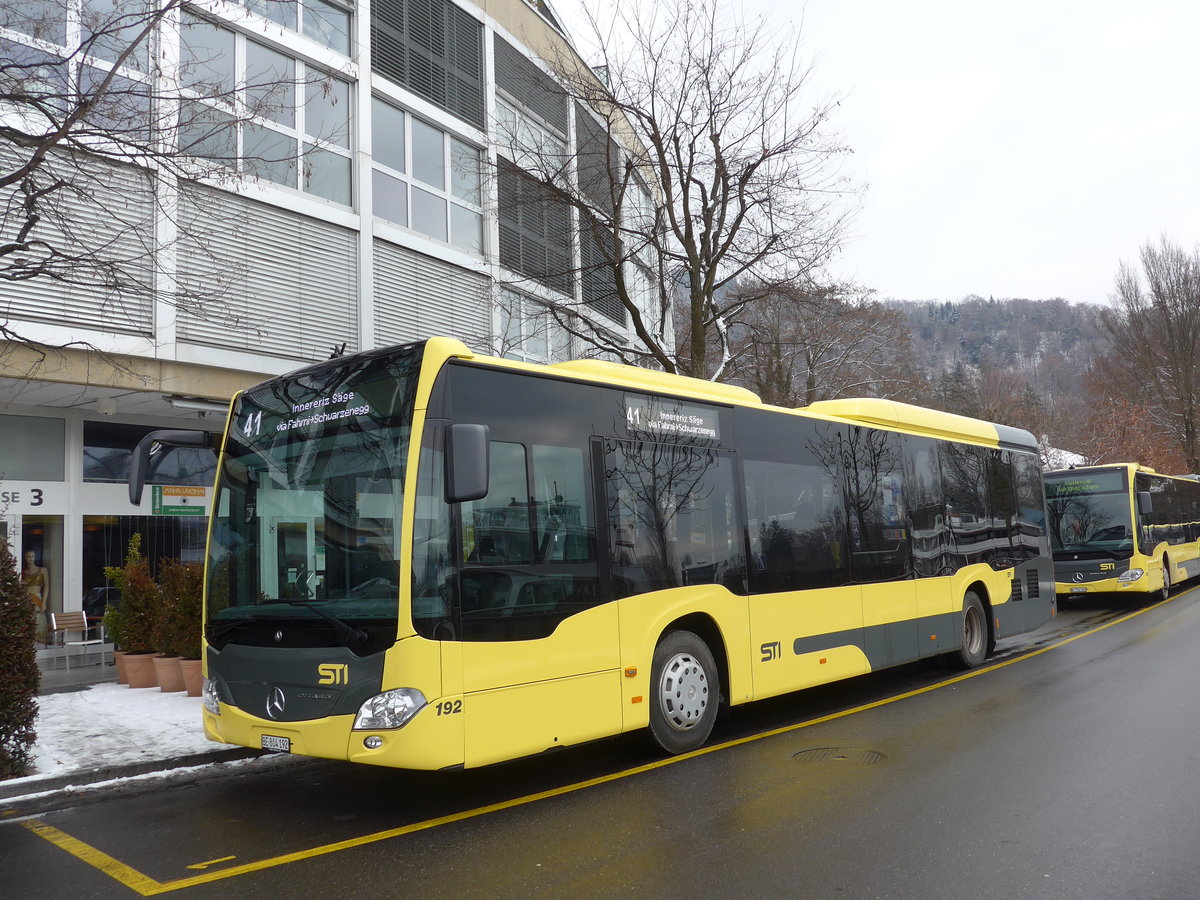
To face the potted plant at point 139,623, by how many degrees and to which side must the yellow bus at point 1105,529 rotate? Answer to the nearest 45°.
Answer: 0° — it already faces it

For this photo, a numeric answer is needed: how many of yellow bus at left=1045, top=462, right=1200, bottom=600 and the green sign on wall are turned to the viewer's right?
0

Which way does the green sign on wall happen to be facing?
toward the camera

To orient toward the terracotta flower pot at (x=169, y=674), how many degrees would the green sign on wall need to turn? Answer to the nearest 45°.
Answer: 0° — it already faces it

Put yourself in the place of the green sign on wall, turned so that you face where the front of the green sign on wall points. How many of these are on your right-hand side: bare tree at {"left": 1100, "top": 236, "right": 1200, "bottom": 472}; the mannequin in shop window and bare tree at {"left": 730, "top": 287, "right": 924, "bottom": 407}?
1

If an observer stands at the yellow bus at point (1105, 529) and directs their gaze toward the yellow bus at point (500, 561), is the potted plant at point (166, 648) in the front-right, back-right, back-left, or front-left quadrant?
front-right

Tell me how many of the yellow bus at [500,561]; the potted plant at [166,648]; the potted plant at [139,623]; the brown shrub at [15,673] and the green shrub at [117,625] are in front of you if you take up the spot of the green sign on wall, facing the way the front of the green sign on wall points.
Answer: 5

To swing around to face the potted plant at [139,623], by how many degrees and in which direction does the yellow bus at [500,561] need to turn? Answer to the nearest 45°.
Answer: approximately 90° to its right

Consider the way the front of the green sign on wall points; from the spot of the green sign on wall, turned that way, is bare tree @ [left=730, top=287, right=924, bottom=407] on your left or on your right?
on your left

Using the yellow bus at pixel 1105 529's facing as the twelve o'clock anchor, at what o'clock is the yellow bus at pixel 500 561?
the yellow bus at pixel 500 561 is roughly at 11 o'clock from the yellow bus at pixel 1105 529.

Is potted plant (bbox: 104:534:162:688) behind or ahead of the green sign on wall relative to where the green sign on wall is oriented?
ahead

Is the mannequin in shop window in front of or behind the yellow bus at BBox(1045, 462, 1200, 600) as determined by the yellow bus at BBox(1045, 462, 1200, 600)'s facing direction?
in front

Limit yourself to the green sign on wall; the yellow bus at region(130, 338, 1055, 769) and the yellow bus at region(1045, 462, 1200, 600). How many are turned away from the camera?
0

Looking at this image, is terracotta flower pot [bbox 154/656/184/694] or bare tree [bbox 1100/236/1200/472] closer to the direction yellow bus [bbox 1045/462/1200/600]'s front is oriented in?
the terracotta flower pot

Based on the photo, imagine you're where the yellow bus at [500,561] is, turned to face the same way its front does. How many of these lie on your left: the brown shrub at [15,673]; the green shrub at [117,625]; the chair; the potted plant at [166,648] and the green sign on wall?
0

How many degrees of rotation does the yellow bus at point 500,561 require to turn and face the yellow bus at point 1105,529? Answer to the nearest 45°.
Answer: approximately 180°

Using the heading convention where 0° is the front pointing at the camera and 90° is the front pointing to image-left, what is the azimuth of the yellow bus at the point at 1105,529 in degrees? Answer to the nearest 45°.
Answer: approximately 45°

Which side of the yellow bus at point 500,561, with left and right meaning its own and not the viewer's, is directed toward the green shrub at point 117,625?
right

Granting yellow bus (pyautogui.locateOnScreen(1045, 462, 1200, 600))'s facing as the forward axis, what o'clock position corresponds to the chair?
The chair is roughly at 12 o'clock from the yellow bus.

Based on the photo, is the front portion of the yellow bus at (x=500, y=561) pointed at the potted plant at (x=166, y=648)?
no
